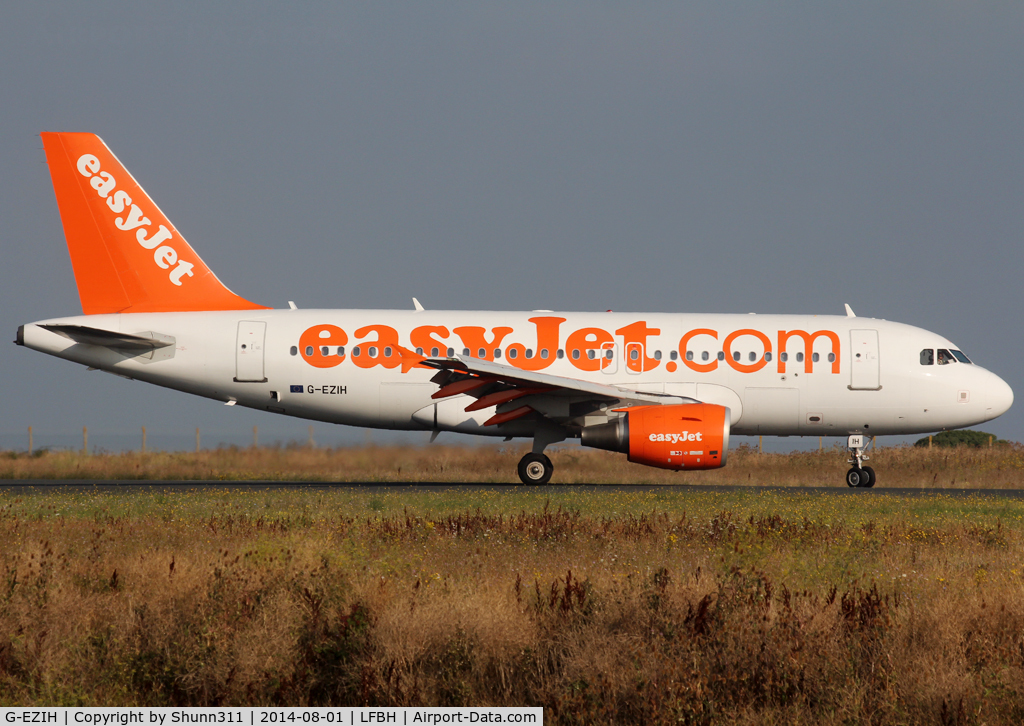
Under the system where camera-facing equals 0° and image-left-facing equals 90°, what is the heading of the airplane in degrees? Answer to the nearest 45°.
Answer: approximately 270°

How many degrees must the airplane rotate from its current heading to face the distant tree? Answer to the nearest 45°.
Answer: approximately 45° to its left
